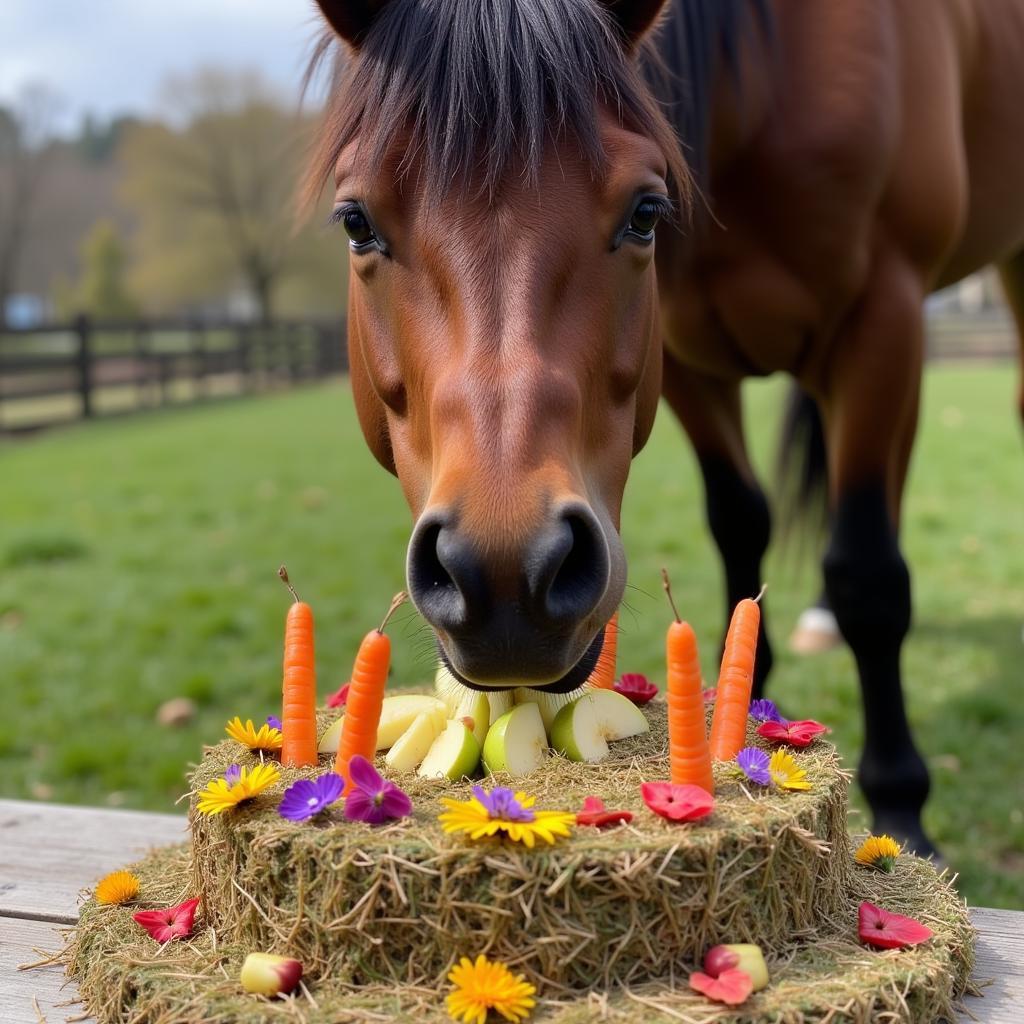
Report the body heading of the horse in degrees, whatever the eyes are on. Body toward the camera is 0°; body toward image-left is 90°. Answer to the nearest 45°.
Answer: approximately 45°
